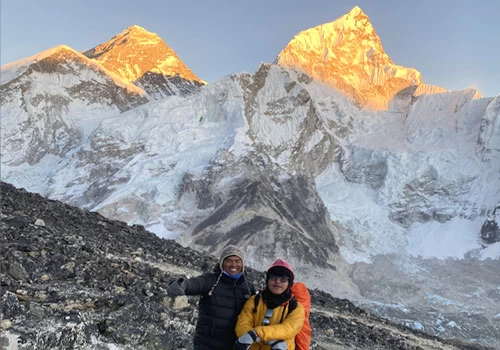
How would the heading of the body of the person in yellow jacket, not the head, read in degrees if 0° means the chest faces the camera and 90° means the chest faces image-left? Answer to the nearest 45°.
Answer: approximately 0°

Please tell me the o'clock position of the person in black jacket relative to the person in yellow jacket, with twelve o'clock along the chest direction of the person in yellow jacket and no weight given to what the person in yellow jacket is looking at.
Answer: The person in black jacket is roughly at 4 o'clock from the person in yellow jacket.
